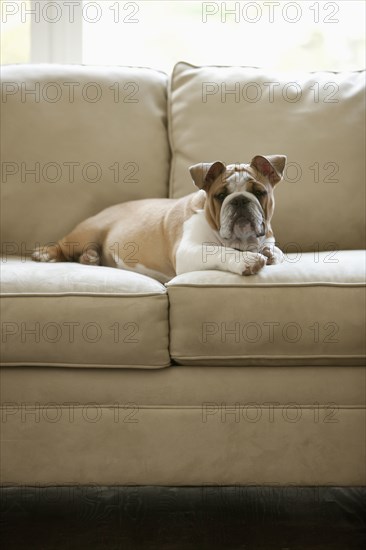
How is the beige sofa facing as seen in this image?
toward the camera
